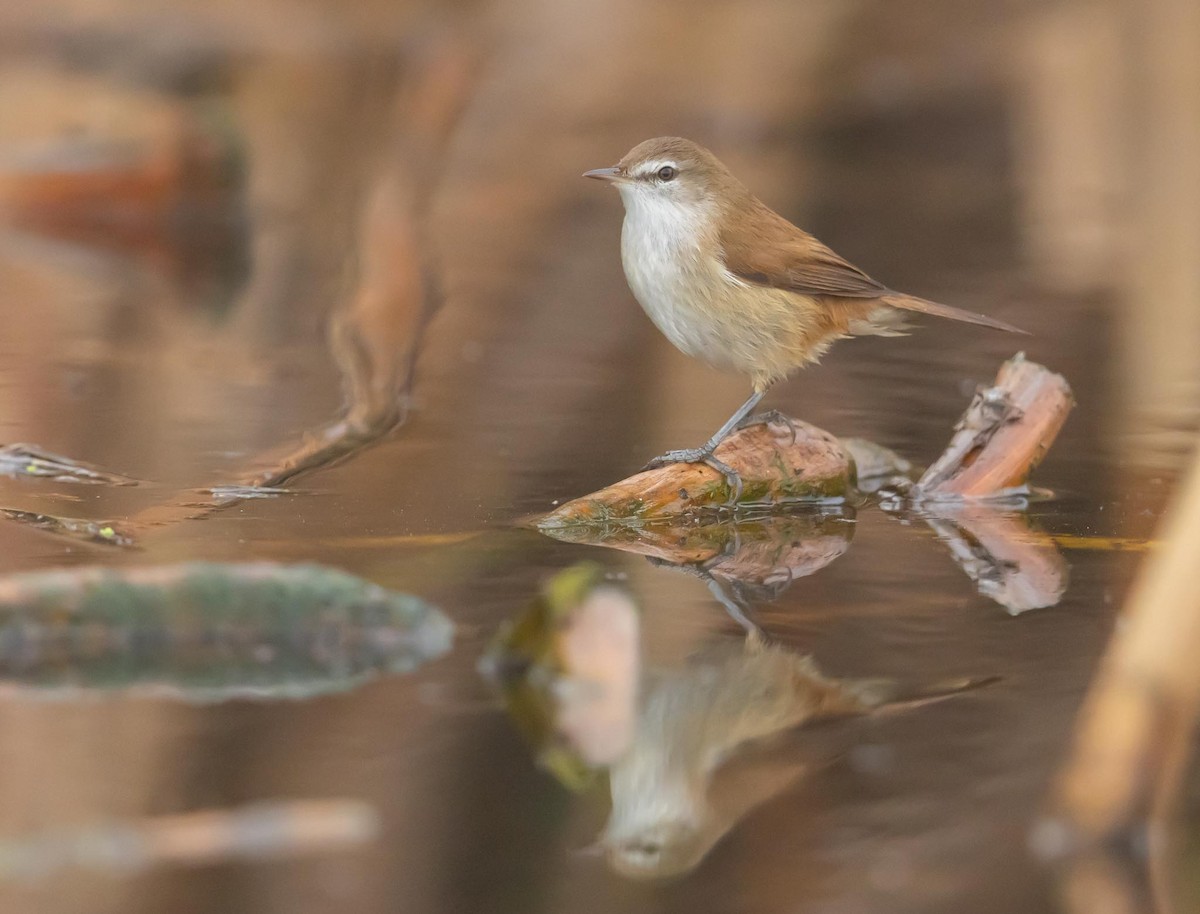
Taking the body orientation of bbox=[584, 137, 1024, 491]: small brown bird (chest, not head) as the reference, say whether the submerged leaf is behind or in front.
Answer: in front

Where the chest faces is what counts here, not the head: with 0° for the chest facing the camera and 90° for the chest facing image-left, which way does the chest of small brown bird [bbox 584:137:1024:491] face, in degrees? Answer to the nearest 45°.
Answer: approximately 90°

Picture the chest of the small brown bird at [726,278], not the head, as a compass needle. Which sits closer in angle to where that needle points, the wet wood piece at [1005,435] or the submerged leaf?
the submerged leaf

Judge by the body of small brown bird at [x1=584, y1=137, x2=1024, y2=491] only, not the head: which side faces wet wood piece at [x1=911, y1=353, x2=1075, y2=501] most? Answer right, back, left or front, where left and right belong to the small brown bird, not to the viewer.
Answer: back
